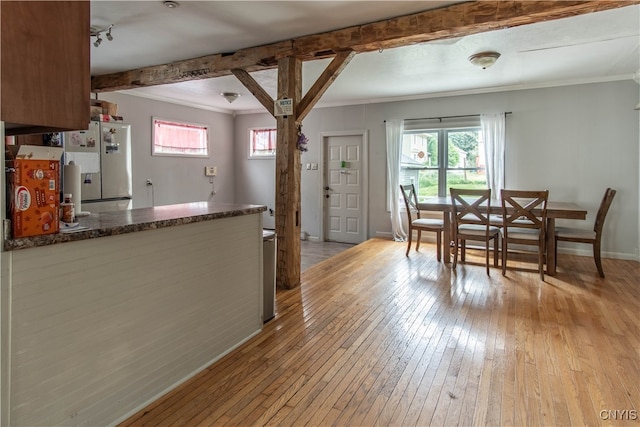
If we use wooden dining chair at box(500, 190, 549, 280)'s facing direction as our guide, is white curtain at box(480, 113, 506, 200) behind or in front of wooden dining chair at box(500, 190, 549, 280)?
in front

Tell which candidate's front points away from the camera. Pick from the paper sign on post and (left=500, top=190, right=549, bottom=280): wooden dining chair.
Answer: the wooden dining chair

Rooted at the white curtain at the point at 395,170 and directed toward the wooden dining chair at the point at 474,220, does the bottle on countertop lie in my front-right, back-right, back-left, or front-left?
front-right

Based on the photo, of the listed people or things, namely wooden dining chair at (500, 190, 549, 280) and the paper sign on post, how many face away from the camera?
1

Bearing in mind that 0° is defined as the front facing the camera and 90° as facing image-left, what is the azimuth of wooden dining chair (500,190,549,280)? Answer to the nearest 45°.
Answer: approximately 180°

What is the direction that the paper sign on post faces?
toward the camera

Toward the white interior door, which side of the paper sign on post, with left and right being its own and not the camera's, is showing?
back
